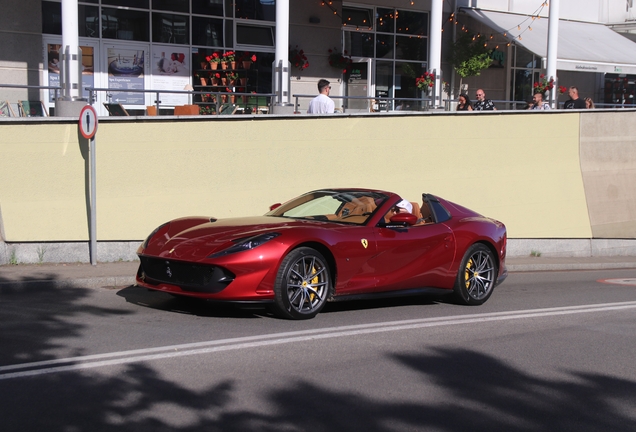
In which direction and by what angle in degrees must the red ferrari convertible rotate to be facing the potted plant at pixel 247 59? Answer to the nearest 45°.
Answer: approximately 135° to its right

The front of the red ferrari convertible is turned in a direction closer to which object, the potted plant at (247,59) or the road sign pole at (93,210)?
the road sign pole

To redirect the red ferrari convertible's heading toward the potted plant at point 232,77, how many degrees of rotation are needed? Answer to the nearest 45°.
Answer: approximately 135° to its right

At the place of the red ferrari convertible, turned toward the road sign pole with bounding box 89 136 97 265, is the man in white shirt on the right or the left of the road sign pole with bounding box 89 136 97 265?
right

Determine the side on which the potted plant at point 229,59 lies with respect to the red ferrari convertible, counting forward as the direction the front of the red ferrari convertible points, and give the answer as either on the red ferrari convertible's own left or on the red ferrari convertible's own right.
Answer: on the red ferrari convertible's own right

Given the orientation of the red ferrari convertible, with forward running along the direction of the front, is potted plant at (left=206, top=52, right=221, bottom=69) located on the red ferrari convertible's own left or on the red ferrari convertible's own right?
on the red ferrari convertible's own right

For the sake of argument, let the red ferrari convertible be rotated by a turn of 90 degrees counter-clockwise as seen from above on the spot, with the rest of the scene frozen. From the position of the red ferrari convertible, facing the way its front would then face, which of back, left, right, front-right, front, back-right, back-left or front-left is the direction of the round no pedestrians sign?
back

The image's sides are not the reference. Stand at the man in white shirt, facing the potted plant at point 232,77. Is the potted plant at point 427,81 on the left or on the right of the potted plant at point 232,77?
right

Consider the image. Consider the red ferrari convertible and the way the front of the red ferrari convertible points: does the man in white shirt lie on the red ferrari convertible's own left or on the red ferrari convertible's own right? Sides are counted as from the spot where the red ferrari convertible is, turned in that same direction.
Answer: on the red ferrari convertible's own right

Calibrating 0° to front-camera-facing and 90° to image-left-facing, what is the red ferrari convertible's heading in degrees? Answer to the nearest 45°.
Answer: approximately 45°

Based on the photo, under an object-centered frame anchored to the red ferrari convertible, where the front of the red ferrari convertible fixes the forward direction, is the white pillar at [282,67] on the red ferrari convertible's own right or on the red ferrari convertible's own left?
on the red ferrari convertible's own right

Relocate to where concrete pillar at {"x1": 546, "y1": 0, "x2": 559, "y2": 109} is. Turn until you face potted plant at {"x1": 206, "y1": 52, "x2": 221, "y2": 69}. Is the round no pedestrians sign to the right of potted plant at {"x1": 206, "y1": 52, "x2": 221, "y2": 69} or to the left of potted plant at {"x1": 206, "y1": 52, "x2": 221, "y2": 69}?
left

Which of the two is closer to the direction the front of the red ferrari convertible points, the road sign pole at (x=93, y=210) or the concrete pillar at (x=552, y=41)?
the road sign pole
